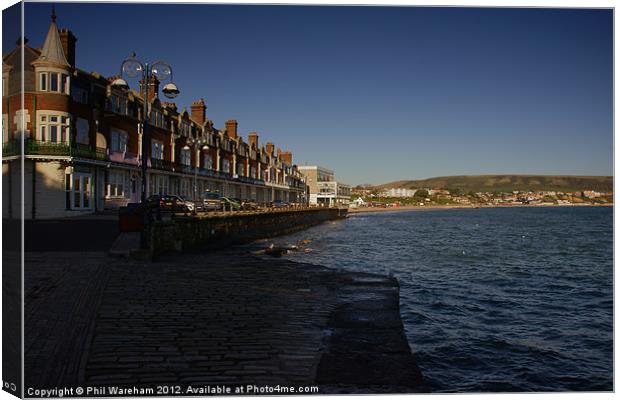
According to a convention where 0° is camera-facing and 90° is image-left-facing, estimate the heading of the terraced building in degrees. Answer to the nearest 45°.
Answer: approximately 315°
